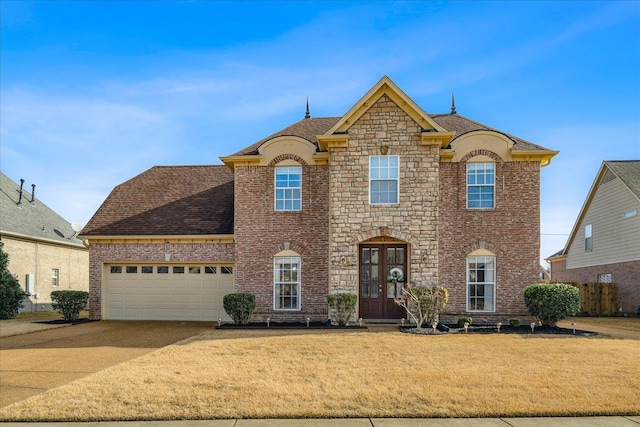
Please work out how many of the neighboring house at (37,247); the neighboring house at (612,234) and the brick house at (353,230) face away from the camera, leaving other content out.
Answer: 0

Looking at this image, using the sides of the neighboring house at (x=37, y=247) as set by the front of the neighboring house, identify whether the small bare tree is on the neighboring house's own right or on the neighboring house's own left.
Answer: on the neighboring house's own left

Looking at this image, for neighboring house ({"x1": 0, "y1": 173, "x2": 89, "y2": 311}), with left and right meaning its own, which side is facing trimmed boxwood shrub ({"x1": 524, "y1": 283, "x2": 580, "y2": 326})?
left

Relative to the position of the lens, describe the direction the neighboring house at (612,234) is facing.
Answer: facing the viewer and to the right of the viewer

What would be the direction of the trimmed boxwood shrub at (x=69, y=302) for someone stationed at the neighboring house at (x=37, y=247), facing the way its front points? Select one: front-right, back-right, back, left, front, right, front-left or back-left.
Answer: front-left

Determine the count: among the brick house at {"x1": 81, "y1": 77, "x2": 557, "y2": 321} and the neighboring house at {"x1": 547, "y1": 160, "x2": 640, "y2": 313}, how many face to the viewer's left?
0

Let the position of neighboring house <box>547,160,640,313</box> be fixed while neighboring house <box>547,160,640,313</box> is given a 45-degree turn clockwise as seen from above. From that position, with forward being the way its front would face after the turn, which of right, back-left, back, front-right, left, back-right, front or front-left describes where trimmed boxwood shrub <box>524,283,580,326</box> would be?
front

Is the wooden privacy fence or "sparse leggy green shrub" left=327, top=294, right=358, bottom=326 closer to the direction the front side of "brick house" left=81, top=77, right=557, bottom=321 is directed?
the sparse leggy green shrub

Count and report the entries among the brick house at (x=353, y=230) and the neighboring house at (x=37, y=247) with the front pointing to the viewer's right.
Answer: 0

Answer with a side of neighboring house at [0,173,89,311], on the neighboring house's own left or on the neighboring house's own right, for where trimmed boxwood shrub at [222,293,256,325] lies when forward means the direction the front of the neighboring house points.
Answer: on the neighboring house's own left

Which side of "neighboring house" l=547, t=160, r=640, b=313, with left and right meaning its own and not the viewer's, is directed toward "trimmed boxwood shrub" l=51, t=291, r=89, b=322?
right

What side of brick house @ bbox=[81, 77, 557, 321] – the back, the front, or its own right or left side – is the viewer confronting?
front

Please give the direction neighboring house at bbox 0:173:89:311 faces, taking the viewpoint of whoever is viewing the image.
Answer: facing the viewer and to the left of the viewer

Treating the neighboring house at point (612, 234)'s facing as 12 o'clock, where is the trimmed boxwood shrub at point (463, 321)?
The trimmed boxwood shrub is roughly at 2 o'clock from the neighboring house.
